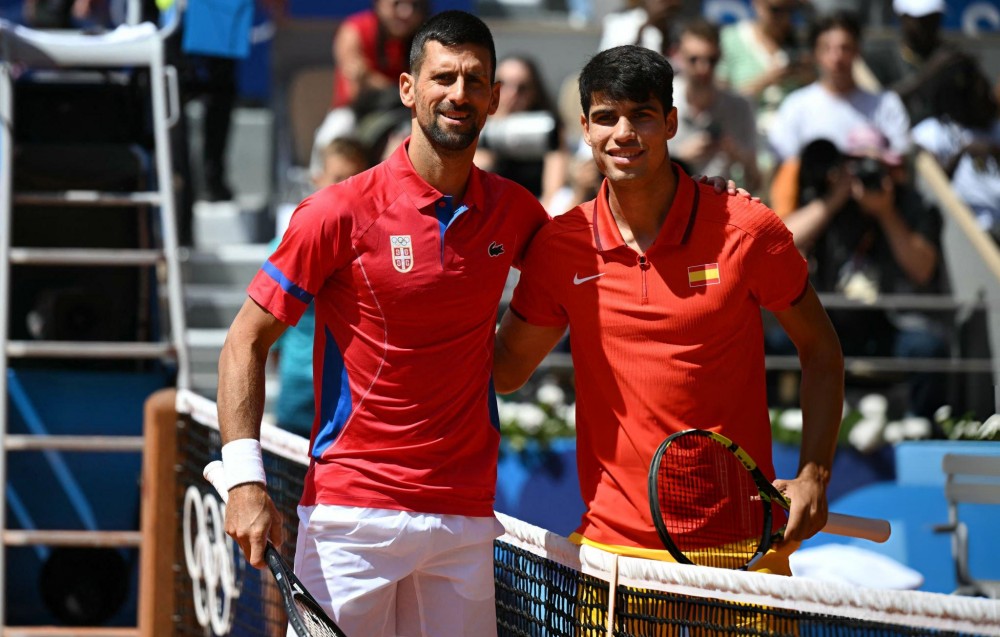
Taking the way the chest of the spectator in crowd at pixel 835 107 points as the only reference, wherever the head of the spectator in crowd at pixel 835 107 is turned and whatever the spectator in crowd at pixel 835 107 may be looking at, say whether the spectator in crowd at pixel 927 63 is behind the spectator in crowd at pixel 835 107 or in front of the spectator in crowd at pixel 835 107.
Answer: behind

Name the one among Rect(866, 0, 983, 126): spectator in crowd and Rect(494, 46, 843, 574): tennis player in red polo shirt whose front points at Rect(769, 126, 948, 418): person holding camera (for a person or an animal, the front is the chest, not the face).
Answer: the spectator in crowd

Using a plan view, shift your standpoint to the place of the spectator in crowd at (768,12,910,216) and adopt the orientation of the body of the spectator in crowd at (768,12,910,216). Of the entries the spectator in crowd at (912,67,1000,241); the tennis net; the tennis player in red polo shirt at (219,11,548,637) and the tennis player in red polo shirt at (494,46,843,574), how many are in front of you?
3

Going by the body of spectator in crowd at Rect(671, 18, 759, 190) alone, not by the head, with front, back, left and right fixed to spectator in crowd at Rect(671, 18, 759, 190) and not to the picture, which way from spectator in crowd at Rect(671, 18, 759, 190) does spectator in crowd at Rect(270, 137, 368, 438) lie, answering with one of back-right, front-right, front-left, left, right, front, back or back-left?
front-right

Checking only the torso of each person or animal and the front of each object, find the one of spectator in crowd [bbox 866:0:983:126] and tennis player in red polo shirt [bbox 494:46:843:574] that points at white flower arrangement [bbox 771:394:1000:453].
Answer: the spectator in crowd
